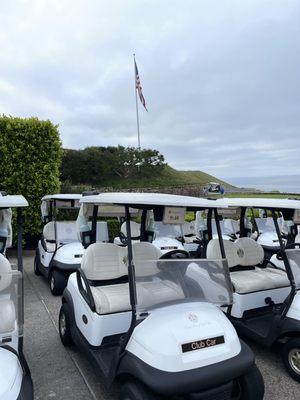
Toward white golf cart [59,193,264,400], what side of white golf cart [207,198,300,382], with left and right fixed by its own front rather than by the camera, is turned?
right

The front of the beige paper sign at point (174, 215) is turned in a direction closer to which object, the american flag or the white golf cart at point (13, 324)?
the white golf cart

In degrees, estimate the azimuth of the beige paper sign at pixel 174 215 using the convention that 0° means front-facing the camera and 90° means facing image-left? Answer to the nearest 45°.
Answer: approximately 0°

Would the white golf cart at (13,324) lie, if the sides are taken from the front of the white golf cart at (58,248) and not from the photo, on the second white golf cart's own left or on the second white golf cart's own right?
on the second white golf cart's own right

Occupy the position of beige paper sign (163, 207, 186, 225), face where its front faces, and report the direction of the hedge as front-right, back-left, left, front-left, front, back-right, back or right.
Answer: back-right

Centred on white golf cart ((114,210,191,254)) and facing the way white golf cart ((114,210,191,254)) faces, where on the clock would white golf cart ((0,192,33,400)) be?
white golf cart ((0,192,33,400)) is roughly at 2 o'clock from white golf cart ((114,210,191,254)).

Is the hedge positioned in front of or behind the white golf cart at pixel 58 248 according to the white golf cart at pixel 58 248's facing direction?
behind

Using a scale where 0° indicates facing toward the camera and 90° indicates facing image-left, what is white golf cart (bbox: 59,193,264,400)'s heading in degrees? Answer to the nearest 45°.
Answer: approximately 315°

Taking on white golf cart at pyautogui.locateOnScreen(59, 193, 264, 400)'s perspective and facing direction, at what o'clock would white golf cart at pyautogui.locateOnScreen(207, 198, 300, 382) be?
white golf cart at pyautogui.locateOnScreen(207, 198, 300, 382) is roughly at 9 o'clock from white golf cart at pyautogui.locateOnScreen(59, 193, 264, 400).

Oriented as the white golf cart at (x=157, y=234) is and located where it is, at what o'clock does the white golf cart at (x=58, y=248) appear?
the white golf cart at (x=58, y=248) is roughly at 4 o'clock from the white golf cart at (x=157, y=234).
